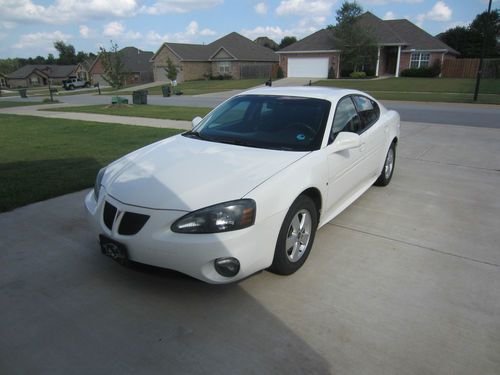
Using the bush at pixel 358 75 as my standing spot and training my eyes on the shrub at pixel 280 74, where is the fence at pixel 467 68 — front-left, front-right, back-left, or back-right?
back-right

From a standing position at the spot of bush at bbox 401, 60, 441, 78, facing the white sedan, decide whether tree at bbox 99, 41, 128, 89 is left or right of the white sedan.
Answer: right

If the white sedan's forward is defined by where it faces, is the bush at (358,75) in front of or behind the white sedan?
behind

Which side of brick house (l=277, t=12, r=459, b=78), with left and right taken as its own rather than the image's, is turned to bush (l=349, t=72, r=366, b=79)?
front

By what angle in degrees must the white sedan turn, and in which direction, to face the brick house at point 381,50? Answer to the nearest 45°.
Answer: approximately 135° to its right

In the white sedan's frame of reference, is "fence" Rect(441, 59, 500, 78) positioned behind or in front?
behind

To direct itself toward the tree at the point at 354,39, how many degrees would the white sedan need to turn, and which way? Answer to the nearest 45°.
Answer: approximately 135° to its right

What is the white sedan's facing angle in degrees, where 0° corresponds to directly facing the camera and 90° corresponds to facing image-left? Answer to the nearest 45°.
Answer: approximately 45°

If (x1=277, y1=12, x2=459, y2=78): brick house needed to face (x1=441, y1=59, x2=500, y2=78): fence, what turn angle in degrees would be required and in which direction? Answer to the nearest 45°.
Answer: approximately 90° to its left

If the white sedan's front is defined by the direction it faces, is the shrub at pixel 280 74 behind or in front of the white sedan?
behind

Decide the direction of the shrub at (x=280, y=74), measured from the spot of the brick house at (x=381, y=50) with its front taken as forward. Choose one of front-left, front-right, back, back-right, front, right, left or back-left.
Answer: right

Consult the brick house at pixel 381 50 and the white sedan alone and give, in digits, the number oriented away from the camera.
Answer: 0
